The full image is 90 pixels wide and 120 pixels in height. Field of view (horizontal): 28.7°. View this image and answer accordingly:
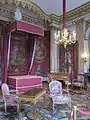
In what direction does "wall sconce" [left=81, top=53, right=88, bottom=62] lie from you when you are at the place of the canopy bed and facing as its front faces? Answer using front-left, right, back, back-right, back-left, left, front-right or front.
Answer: front-left

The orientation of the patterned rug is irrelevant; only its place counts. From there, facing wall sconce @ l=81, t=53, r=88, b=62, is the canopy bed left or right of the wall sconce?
left

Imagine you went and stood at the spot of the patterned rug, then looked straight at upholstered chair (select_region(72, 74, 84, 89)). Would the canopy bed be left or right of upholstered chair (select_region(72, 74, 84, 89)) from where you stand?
left

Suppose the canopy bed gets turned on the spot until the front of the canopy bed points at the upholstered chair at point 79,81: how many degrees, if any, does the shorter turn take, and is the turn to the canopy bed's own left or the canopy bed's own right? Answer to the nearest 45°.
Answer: approximately 45° to the canopy bed's own left

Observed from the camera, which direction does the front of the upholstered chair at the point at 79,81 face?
facing the viewer and to the left of the viewer

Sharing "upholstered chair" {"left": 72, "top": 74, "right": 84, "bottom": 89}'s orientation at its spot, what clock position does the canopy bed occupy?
The canopy bed is roughly at 1 o'clock from the upholstered chair.

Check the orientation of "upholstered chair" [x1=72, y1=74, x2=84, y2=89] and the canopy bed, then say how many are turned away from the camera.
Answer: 0
